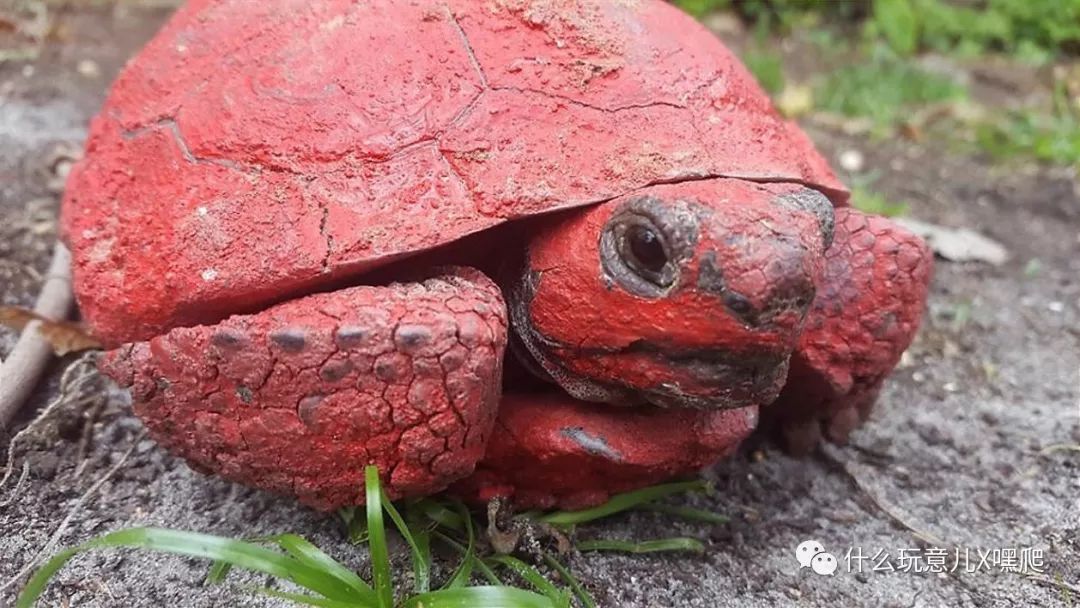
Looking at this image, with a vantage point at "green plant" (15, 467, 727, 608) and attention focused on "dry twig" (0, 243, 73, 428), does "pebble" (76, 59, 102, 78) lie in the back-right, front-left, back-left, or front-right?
front-right

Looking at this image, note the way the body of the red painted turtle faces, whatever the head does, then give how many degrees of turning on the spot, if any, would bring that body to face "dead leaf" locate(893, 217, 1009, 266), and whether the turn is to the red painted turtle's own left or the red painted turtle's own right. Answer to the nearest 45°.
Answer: approximately 90° to the red painted turtle's own left

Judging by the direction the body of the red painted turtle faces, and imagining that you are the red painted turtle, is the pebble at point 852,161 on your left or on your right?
on your left

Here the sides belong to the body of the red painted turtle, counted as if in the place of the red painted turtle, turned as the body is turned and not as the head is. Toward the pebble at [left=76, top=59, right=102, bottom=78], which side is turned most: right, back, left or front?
back

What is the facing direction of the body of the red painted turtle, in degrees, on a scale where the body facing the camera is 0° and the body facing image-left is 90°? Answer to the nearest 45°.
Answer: approximately 315°

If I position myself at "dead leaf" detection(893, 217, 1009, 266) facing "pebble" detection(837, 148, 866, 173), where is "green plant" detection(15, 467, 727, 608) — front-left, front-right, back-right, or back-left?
back-left

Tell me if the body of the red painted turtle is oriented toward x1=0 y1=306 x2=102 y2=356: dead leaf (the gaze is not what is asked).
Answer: no
